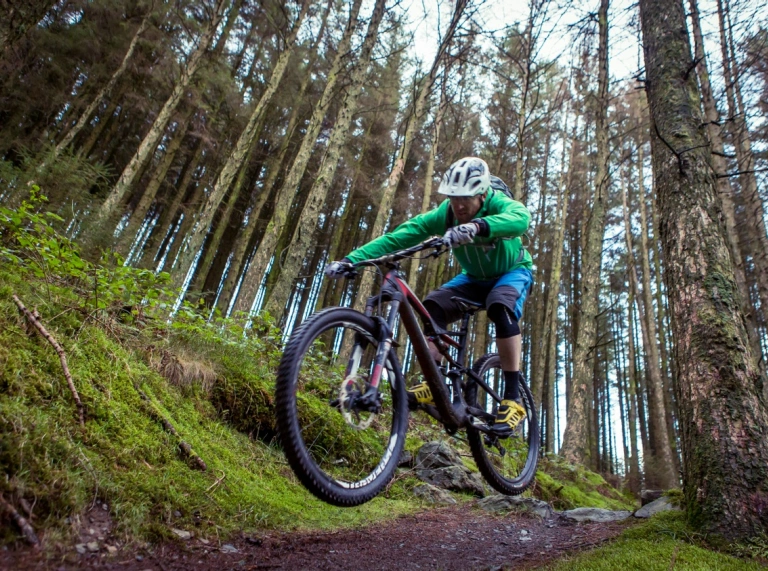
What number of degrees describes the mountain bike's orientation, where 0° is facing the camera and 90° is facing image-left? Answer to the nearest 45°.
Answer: approximately 45°

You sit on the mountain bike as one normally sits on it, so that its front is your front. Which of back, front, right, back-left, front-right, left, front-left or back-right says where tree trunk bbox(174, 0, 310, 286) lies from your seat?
right

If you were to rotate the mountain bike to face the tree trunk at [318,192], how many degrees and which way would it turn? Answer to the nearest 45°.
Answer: approximately 90° to its right

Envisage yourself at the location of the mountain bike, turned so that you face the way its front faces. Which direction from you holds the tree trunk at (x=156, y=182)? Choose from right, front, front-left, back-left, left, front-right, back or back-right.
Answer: right

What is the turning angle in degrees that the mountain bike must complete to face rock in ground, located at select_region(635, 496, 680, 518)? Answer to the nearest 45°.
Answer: approximately 180°

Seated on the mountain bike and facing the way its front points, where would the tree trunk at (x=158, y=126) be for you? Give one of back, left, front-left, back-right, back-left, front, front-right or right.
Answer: right

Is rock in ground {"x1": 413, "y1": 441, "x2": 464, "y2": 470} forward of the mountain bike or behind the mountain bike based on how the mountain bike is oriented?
behind

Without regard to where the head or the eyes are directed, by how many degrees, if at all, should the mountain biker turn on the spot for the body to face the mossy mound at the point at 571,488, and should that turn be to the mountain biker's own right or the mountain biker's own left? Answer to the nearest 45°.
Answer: approximately 180°

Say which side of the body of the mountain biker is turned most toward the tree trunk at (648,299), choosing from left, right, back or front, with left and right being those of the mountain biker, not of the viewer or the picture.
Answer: back

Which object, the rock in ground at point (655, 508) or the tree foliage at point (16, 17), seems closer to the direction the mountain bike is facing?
the tree foliage

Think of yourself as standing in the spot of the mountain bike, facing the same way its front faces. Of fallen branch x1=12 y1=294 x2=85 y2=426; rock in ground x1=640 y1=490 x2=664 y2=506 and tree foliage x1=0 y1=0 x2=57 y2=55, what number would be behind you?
1

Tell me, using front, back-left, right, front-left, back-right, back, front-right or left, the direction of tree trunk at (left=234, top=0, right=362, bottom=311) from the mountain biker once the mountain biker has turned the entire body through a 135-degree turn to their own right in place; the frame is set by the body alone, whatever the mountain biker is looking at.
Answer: front-left
